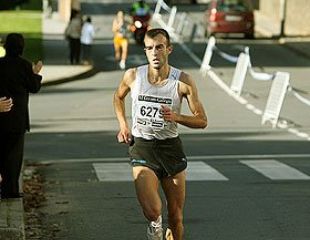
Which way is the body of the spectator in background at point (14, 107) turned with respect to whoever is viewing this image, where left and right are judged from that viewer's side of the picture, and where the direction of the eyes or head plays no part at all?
facing away from the viewer and to the right of the viewer

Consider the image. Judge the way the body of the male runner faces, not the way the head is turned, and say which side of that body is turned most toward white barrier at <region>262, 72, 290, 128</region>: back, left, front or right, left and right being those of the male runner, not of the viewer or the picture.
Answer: back

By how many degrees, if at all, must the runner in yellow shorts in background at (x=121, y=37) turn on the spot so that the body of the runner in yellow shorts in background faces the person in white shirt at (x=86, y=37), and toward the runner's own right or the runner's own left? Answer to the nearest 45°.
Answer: approximately 90° to the runner's own right

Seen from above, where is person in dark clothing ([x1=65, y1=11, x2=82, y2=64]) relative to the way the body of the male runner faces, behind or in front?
behind

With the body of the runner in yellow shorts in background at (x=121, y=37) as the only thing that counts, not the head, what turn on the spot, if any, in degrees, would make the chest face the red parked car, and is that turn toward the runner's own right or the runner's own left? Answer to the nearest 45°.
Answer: approximately 135° to the runner's own left

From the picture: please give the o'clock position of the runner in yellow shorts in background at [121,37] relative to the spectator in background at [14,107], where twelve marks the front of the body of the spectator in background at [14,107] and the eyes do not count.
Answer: the runner in yellow shorts in background at [121,37] is roughly at 11 o'clock from the spectator in background at [14,107].
